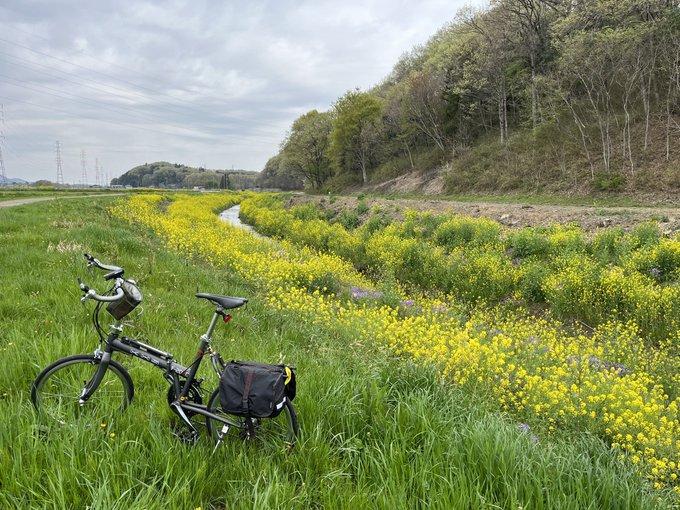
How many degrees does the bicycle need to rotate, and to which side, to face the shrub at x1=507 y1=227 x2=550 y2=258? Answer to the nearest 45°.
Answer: approximately 135° to its right

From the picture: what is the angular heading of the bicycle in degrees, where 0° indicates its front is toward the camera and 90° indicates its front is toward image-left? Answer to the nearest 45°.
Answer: approximately 90°

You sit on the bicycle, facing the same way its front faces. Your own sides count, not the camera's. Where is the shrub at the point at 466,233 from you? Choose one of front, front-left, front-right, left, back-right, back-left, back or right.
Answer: back-right

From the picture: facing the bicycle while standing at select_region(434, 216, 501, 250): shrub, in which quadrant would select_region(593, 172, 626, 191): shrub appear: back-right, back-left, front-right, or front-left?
back-left
